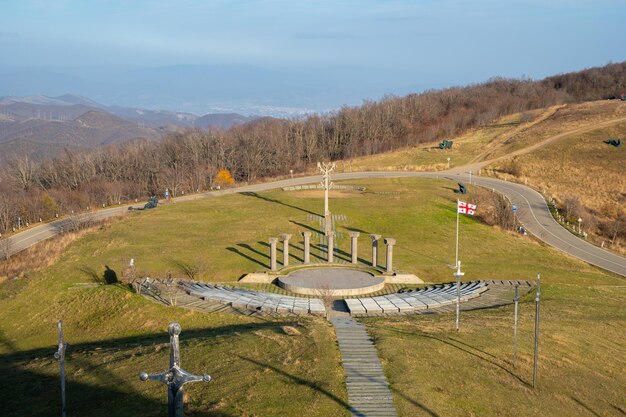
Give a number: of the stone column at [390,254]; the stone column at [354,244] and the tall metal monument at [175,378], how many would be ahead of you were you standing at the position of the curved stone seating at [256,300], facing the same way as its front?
2

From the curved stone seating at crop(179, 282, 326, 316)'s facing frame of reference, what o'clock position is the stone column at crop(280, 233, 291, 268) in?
The stone column is roughly at 11 o'clock from the curved stone seating.

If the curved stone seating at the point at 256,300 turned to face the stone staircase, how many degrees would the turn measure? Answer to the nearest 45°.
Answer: approximately 135° to its right

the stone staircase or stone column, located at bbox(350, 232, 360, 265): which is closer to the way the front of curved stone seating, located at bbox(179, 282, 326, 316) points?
the stone column

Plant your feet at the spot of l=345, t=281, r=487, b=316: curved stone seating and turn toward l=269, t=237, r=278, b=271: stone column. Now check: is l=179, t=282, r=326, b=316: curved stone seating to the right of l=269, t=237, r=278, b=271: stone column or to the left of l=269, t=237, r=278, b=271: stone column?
left

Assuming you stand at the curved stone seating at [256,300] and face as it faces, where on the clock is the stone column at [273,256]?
The stone column is roughly at 11 o'clock from the curved stone seating.

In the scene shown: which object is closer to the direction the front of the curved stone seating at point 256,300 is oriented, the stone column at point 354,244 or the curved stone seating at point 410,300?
the stone column

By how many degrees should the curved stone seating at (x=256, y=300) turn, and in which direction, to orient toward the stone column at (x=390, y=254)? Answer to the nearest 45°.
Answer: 0° — it already faces it

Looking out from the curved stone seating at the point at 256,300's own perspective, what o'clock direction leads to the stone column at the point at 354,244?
The stone column is roughly at 12 o'clock from the curved stone seating.

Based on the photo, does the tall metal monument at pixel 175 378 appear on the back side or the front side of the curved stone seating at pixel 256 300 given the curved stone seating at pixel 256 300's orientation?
on the back side

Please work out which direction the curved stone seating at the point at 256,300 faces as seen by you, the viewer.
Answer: facing away from the viewer and to the right of the viewer

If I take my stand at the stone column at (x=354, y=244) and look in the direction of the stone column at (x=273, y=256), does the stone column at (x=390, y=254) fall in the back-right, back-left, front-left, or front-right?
back-left

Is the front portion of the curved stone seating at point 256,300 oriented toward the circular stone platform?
yes
